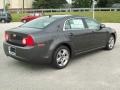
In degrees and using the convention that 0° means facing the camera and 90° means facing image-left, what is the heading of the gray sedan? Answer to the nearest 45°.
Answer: approximately 225°
